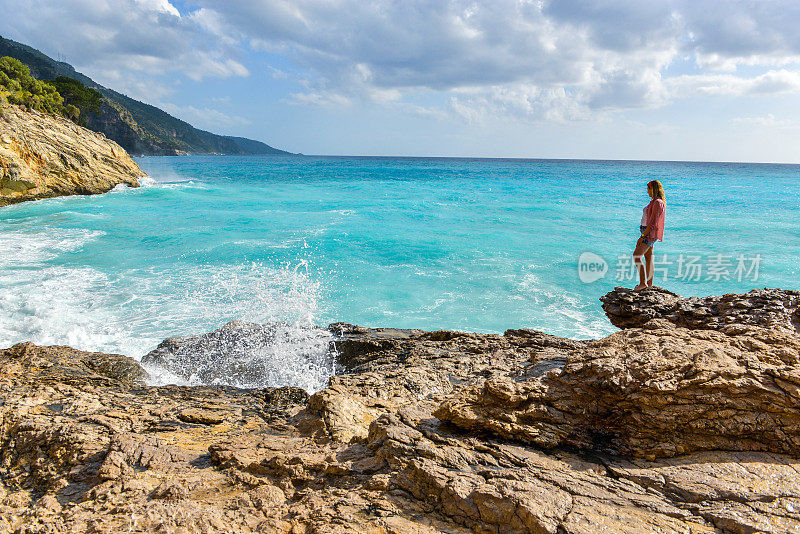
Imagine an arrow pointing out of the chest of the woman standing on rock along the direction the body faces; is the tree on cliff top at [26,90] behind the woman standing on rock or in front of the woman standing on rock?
in front

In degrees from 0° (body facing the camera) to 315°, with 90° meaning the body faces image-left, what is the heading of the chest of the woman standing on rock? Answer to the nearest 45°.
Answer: approximately 90°

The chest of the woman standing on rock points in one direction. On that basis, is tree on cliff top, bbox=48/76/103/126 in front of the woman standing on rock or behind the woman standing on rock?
in front

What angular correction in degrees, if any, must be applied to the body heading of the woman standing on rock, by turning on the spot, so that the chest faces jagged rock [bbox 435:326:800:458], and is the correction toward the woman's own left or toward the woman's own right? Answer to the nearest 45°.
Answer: approximately 90° to the woman's own left

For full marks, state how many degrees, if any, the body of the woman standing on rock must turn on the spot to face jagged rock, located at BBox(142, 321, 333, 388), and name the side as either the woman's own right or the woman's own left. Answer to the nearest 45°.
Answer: approximately 45° to the woman's own left

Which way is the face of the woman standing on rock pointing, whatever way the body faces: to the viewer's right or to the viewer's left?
to the viewer's left

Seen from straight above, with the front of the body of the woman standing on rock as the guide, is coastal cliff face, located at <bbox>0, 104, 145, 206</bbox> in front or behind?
in front
